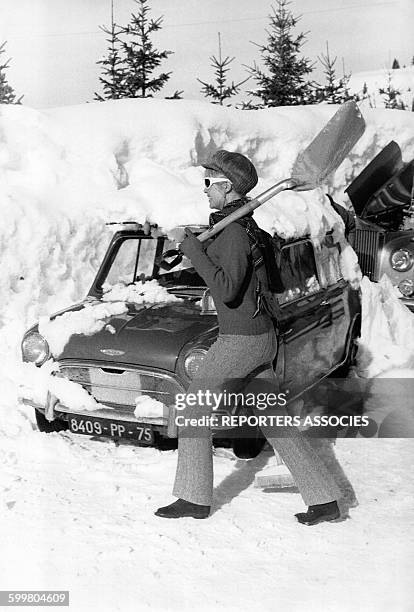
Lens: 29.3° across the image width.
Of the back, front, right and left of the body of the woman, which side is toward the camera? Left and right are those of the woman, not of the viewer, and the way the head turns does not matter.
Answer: left

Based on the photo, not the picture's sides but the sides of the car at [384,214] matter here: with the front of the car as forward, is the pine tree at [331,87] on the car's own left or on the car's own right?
on the car's own right

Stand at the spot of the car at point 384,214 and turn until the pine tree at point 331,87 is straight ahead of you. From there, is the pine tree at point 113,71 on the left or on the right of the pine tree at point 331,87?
left

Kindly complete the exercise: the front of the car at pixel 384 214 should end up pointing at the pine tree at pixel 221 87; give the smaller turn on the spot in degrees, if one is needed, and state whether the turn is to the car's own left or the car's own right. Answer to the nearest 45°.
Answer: approximately 90° to the car's own right

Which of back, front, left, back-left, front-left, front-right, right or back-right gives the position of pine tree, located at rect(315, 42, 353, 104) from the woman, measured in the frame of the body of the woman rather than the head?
right

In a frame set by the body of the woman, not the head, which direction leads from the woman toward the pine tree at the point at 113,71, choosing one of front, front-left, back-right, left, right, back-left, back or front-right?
right

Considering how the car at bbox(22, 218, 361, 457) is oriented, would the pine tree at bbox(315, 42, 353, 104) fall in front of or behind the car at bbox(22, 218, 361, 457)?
behind

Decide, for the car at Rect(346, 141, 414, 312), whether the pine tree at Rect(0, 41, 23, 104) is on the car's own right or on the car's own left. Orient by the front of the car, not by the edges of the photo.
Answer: on the car's own right

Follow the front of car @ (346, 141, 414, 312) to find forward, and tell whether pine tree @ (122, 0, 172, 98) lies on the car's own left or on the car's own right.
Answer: on the car's own right

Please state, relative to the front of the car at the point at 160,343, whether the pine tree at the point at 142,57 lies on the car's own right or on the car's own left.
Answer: on the car's own right

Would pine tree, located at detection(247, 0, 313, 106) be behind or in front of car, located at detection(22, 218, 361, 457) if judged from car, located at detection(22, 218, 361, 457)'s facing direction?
behind
